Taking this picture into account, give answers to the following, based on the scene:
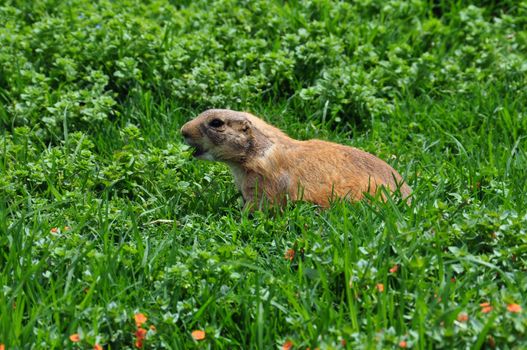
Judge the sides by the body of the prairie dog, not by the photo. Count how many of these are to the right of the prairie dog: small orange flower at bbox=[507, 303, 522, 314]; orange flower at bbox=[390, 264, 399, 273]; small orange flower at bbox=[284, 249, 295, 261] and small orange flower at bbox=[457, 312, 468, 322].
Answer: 0

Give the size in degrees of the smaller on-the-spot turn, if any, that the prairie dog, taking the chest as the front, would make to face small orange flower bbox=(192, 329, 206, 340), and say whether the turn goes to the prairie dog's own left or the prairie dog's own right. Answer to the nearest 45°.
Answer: approximately 90° to the prairie dog's own left

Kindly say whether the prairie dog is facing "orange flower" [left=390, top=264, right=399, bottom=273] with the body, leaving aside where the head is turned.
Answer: no

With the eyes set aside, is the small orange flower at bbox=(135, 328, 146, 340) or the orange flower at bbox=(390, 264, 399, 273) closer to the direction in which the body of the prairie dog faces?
the small orange flower

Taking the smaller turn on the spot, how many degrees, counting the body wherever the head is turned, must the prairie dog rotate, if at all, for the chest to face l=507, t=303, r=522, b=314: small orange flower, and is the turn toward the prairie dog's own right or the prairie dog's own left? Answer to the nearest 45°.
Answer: approximately 135° to the prairie dog's own left

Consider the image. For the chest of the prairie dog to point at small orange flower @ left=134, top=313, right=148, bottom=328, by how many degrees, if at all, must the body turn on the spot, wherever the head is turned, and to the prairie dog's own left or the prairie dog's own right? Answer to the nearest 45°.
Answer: approximately 90° to the prairie dog's own left

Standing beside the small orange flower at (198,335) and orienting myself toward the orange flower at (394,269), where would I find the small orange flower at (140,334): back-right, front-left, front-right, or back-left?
back-left

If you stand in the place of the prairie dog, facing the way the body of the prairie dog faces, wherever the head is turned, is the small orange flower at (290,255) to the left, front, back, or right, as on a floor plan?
left

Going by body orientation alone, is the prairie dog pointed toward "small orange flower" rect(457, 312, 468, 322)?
no

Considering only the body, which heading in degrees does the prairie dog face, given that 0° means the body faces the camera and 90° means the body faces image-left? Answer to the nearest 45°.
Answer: approximately 90°
